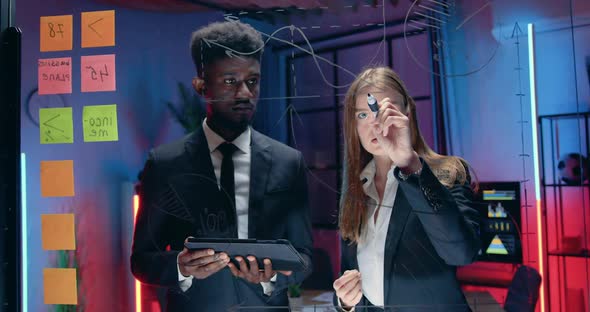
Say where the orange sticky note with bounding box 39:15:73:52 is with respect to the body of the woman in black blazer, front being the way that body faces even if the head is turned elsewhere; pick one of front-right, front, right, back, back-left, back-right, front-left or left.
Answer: front-right

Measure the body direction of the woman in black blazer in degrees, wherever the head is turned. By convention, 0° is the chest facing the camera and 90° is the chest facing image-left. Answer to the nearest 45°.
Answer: approximately 45°

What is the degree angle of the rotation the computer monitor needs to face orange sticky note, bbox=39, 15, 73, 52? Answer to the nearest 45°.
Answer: approximately 90° to its right

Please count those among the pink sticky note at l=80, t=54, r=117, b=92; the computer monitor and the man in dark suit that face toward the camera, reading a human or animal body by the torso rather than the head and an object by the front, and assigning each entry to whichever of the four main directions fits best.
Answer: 2

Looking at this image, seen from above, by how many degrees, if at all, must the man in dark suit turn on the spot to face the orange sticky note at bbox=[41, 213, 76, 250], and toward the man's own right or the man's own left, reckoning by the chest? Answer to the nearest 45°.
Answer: approximately 90° to the man's own right

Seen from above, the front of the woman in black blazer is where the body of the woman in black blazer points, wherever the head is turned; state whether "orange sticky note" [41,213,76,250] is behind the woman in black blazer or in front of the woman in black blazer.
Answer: in front

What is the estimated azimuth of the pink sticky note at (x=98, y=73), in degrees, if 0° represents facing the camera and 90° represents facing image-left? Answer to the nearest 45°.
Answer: approximately 180°
